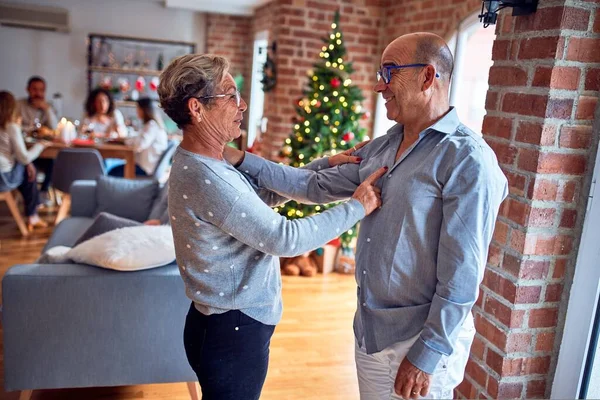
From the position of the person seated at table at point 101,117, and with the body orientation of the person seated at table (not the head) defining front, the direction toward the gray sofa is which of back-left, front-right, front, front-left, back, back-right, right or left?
front

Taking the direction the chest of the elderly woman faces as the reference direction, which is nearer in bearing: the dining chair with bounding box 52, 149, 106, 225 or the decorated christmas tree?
the decorated christmas tree

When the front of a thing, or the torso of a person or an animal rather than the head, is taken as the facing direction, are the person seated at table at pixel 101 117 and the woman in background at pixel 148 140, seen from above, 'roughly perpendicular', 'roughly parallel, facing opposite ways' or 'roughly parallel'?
roughly perpendicular

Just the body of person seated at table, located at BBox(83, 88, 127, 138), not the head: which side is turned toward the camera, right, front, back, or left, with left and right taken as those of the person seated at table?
front

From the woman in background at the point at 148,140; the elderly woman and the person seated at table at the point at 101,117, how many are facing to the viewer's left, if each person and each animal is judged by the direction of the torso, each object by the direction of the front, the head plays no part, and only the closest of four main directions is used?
1

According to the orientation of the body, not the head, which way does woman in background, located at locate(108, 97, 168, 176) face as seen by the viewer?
to the viewer's left

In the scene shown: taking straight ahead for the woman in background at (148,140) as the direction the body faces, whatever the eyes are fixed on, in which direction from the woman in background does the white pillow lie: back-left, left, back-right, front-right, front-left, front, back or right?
left

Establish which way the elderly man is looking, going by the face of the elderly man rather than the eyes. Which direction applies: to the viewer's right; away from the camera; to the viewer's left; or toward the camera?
to the viewer's left

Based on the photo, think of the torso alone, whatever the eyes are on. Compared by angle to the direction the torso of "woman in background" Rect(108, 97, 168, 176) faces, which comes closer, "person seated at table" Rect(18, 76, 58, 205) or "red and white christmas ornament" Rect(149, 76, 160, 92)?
the person seated at table

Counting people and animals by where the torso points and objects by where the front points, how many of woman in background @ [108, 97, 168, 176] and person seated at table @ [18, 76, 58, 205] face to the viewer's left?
1

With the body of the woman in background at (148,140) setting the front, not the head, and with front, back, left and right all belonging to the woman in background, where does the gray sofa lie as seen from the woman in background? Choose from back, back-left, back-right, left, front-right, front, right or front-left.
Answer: left

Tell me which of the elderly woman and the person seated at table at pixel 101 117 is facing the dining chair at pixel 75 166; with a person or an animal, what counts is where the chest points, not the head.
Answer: the person seated at table

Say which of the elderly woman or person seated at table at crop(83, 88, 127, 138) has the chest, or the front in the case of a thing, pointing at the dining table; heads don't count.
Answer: the person seated at table

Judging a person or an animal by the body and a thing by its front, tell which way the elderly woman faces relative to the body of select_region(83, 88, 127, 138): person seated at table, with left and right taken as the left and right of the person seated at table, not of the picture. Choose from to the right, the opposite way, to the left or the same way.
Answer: to the left

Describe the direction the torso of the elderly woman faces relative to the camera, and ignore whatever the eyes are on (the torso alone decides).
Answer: to the viewer's right
